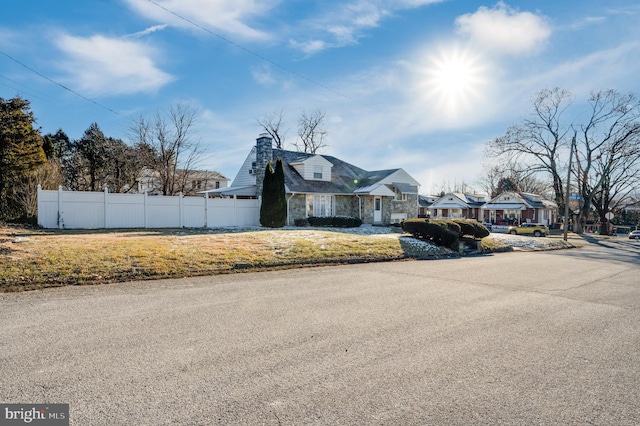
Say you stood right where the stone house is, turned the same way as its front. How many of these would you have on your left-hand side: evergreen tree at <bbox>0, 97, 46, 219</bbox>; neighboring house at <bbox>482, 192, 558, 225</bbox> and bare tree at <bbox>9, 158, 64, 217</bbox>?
1

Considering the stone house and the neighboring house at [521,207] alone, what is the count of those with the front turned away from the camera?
0

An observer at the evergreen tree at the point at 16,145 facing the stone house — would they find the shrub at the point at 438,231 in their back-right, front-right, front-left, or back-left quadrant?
front-right

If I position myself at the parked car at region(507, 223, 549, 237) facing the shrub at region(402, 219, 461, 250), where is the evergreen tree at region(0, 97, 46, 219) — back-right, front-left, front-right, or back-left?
front-right

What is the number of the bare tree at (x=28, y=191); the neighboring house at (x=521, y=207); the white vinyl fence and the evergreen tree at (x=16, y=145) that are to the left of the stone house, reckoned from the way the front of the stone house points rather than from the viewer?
1

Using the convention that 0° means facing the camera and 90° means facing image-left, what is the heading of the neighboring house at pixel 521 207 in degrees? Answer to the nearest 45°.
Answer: approximately 45°

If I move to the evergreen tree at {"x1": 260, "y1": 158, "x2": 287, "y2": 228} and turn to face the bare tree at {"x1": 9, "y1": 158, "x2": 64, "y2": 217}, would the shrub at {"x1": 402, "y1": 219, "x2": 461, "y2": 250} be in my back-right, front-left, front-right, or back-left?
back-left
